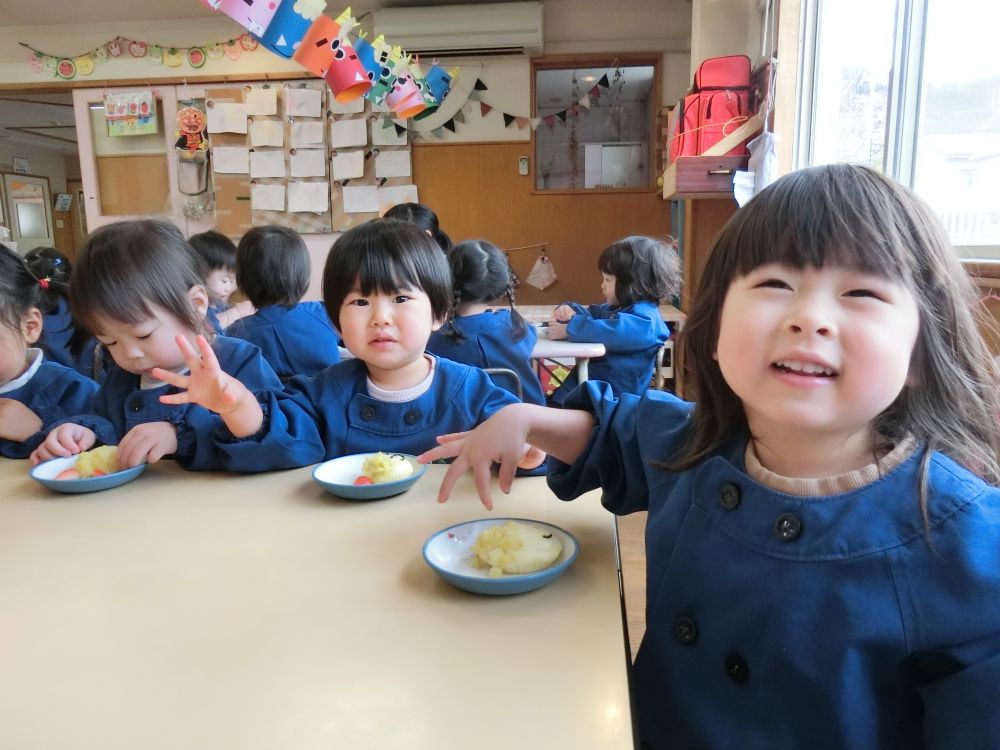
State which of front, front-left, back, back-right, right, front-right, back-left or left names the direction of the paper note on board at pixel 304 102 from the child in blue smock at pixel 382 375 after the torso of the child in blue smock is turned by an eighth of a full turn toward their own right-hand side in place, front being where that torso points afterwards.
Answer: back-right

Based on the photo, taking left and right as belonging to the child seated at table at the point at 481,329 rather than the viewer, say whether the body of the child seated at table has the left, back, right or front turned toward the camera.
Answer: back

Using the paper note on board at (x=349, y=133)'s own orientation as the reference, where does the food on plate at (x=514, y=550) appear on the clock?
The food on plate is roughly at 12 o'clock from the paper note on board.

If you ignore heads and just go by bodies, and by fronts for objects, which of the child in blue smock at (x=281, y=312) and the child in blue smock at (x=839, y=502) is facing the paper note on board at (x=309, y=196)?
the child in blue smock at (x=281, y=312)

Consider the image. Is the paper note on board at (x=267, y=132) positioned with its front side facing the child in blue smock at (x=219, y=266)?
yes

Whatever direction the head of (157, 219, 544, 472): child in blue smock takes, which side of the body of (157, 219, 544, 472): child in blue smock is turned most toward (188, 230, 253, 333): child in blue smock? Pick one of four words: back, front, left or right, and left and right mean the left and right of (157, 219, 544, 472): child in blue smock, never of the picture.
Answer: back

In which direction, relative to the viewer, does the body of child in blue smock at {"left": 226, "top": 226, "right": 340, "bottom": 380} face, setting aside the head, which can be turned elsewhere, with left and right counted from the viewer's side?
facing away from the viewer
